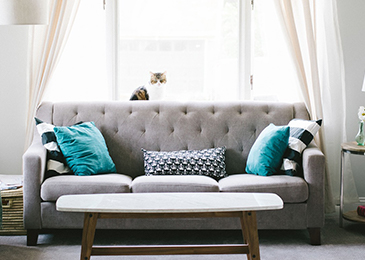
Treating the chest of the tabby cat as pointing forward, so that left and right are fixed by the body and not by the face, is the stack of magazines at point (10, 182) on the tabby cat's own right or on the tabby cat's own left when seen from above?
on the tabby cat's own right

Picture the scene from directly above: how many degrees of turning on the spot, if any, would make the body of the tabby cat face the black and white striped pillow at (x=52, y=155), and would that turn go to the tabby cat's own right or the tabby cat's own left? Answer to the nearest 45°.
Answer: approximately 90° to the tabby cat's own right

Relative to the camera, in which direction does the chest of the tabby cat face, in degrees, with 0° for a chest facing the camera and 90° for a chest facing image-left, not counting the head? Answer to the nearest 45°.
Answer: approximately 315°

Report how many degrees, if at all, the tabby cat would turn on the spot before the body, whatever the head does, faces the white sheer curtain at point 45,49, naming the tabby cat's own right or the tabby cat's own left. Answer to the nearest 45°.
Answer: approximately 135° to the tabby cat's own right

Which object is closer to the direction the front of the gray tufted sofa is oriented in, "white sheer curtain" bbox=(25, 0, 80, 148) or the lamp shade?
the lamp shade

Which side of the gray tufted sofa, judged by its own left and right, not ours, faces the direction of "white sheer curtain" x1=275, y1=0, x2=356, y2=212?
left

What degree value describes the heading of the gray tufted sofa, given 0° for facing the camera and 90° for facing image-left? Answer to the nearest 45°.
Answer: approximately 0°
